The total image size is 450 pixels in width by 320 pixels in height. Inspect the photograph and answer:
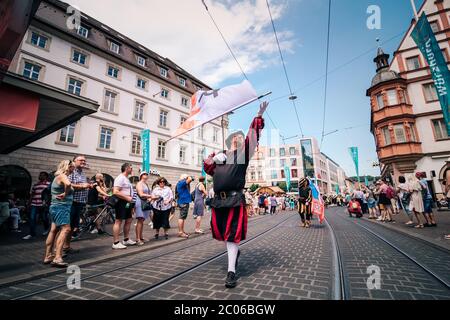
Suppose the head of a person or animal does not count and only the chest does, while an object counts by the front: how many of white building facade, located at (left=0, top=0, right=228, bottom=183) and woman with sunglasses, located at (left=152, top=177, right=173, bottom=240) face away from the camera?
0

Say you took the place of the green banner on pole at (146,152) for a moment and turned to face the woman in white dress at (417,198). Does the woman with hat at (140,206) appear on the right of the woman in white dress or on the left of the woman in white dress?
right

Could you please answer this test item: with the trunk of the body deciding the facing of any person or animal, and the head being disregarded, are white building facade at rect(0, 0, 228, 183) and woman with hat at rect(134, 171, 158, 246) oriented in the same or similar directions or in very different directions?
same or similar directions

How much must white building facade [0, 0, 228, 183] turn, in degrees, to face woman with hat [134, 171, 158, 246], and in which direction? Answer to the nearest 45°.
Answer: approximately 45° to its right

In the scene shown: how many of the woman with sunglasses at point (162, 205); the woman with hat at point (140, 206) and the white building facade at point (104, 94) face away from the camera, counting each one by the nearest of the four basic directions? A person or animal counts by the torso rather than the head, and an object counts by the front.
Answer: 0

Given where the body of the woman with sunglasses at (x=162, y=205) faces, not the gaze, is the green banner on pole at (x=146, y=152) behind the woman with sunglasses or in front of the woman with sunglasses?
behind

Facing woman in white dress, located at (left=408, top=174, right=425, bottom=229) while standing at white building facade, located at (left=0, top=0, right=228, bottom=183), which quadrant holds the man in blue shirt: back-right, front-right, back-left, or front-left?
front-right

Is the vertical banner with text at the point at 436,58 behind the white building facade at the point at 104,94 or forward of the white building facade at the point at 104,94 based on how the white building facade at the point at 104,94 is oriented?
forward

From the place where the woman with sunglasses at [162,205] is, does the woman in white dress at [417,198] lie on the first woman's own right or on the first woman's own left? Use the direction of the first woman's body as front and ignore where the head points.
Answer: on the first woman's own left

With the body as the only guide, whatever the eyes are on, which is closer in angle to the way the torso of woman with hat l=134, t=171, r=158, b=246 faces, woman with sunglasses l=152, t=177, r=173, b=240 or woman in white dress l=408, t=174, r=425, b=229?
the woman in white dress

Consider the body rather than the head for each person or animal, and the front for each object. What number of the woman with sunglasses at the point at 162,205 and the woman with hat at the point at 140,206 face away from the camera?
0

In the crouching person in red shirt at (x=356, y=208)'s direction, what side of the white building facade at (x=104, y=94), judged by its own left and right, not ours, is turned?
front

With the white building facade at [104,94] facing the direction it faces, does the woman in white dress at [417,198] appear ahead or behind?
ahead
